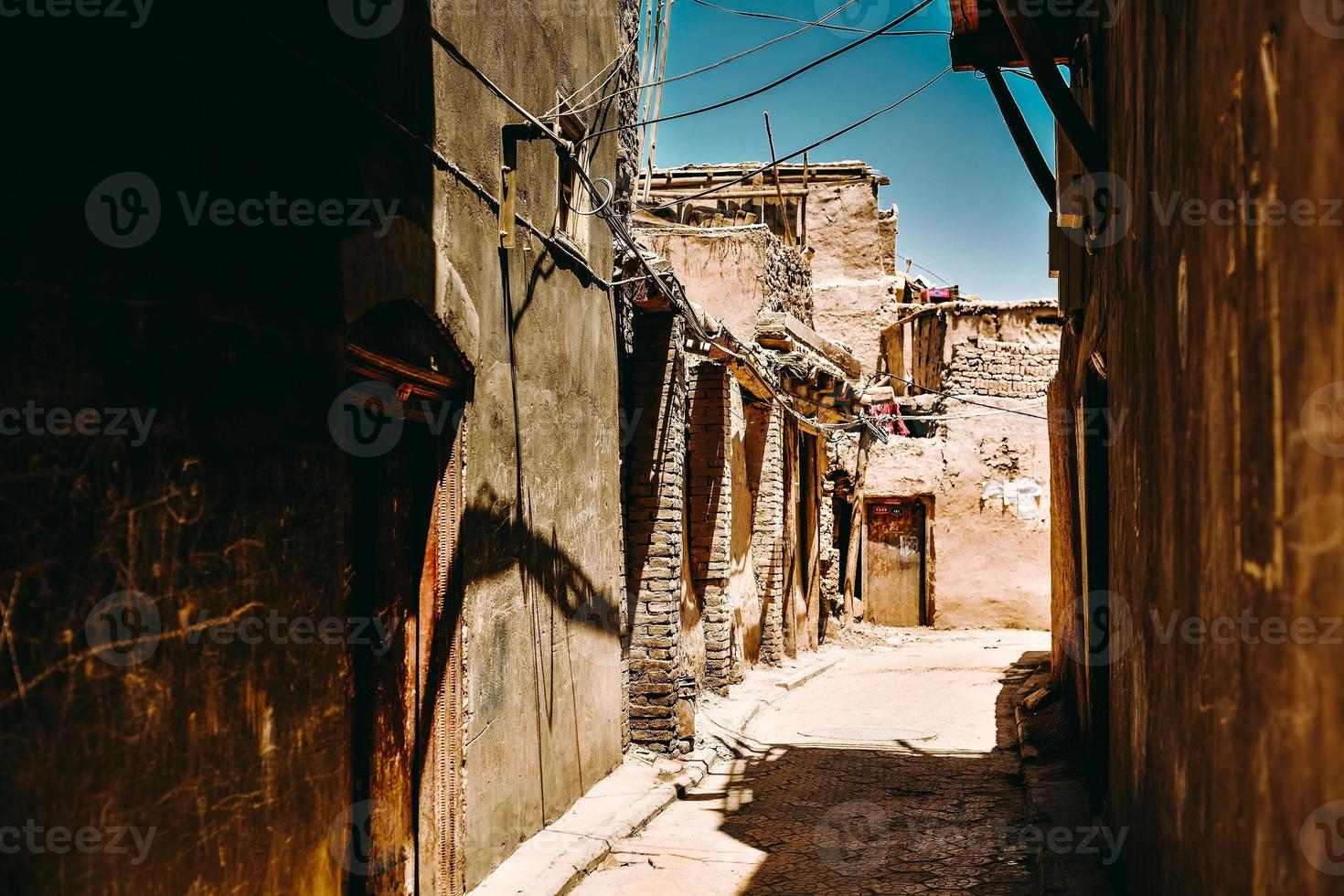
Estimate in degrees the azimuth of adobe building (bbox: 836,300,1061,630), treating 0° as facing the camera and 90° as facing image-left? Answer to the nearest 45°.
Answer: approximately 0°

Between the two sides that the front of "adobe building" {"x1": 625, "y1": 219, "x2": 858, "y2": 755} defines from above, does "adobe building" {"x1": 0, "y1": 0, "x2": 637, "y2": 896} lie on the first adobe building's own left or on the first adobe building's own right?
on the first adobe building's own right

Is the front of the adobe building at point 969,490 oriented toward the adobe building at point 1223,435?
yes

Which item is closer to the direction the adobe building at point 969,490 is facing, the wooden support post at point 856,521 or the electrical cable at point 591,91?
the electrical cable

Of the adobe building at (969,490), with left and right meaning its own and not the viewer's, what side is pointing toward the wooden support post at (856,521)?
right

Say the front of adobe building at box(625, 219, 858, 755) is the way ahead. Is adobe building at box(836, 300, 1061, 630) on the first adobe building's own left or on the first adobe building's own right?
on the first adobe building's own left

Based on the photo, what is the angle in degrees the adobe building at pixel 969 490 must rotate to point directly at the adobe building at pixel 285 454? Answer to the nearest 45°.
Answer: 0° — it already faces it

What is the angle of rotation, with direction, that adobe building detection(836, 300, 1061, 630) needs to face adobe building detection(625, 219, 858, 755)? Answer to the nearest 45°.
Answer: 0° — it already faces it

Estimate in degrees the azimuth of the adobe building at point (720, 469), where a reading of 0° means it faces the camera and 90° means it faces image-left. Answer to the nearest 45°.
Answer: approximately 315°
